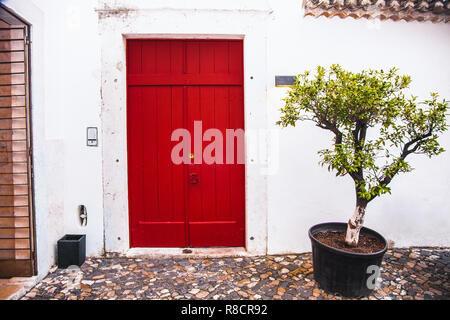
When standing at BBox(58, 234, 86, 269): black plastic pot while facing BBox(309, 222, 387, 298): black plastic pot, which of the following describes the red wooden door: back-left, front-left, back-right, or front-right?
front-left

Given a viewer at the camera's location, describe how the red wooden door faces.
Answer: facing the viewer

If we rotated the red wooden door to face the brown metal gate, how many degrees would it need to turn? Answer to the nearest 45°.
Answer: approximately 90° to its right

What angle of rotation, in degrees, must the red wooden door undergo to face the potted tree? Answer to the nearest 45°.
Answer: approximately 45° to its left

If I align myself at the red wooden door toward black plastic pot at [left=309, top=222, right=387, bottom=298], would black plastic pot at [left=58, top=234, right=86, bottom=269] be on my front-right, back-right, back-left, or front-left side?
back-right

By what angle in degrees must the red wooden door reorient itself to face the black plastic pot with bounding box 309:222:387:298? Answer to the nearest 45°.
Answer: approximately 45° to its left
